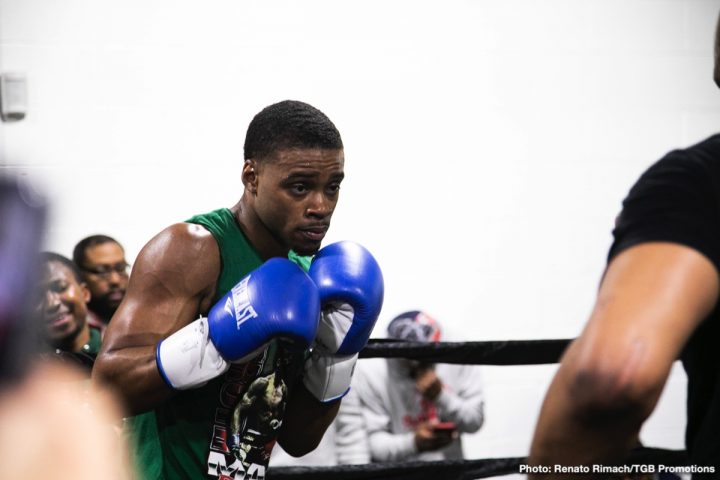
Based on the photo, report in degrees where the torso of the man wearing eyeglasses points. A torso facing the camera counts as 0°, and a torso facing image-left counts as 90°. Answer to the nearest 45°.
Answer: approximately 315°

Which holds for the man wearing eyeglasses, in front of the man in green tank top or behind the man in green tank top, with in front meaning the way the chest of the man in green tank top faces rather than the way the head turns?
behind

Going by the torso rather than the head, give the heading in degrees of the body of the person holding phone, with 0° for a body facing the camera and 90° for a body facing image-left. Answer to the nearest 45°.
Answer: approximately 0°

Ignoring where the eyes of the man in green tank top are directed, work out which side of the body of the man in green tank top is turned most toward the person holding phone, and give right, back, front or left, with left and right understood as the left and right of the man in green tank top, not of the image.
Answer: left

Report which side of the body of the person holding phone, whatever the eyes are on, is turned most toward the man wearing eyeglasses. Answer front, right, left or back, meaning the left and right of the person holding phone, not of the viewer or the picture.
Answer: right

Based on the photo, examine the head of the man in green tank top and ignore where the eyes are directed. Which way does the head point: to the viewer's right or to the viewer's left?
to the viewer's right
